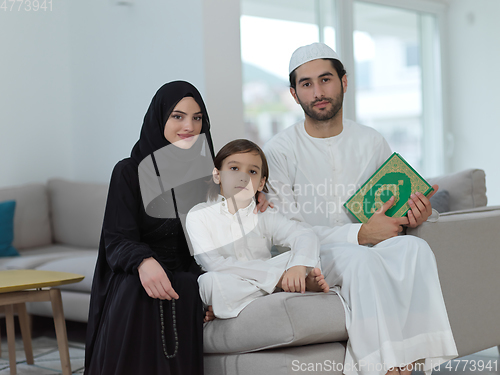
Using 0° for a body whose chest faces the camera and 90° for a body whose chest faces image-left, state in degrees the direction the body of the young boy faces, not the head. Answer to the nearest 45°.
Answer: approximately 0°

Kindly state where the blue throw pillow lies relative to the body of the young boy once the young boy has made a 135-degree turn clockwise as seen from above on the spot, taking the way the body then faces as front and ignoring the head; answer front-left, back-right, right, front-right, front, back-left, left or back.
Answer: front

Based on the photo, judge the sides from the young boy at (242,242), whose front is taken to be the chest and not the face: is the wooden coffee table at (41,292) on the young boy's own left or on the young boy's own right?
on the young boy's own right

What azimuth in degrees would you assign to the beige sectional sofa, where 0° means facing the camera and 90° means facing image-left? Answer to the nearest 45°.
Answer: approximately 0°

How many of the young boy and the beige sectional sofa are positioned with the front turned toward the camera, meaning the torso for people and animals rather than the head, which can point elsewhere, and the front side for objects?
2
